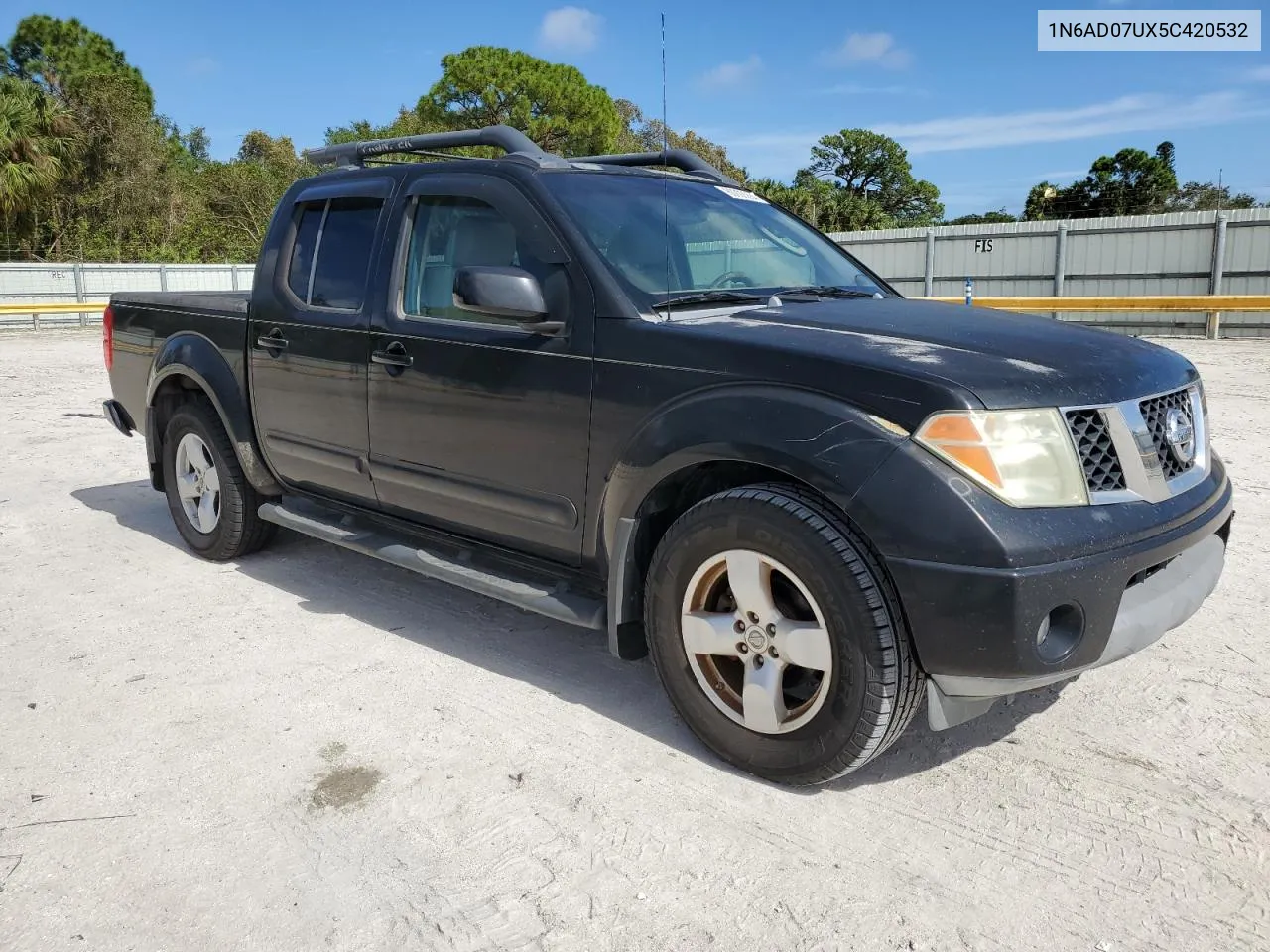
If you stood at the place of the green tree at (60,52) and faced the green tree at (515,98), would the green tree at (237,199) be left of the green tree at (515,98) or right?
right

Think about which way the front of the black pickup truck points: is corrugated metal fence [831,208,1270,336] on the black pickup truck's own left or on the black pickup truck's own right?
on the black pickup truck's own left

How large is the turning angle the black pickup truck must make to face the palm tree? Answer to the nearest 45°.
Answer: approximately 180°

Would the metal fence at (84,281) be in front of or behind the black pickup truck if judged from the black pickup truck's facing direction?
behind

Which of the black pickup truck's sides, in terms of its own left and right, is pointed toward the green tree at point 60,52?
back

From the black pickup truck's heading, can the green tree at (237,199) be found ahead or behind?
behind

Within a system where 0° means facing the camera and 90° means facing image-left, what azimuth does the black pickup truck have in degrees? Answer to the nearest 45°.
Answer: approximately 315°

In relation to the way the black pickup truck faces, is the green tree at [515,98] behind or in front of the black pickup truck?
behind
